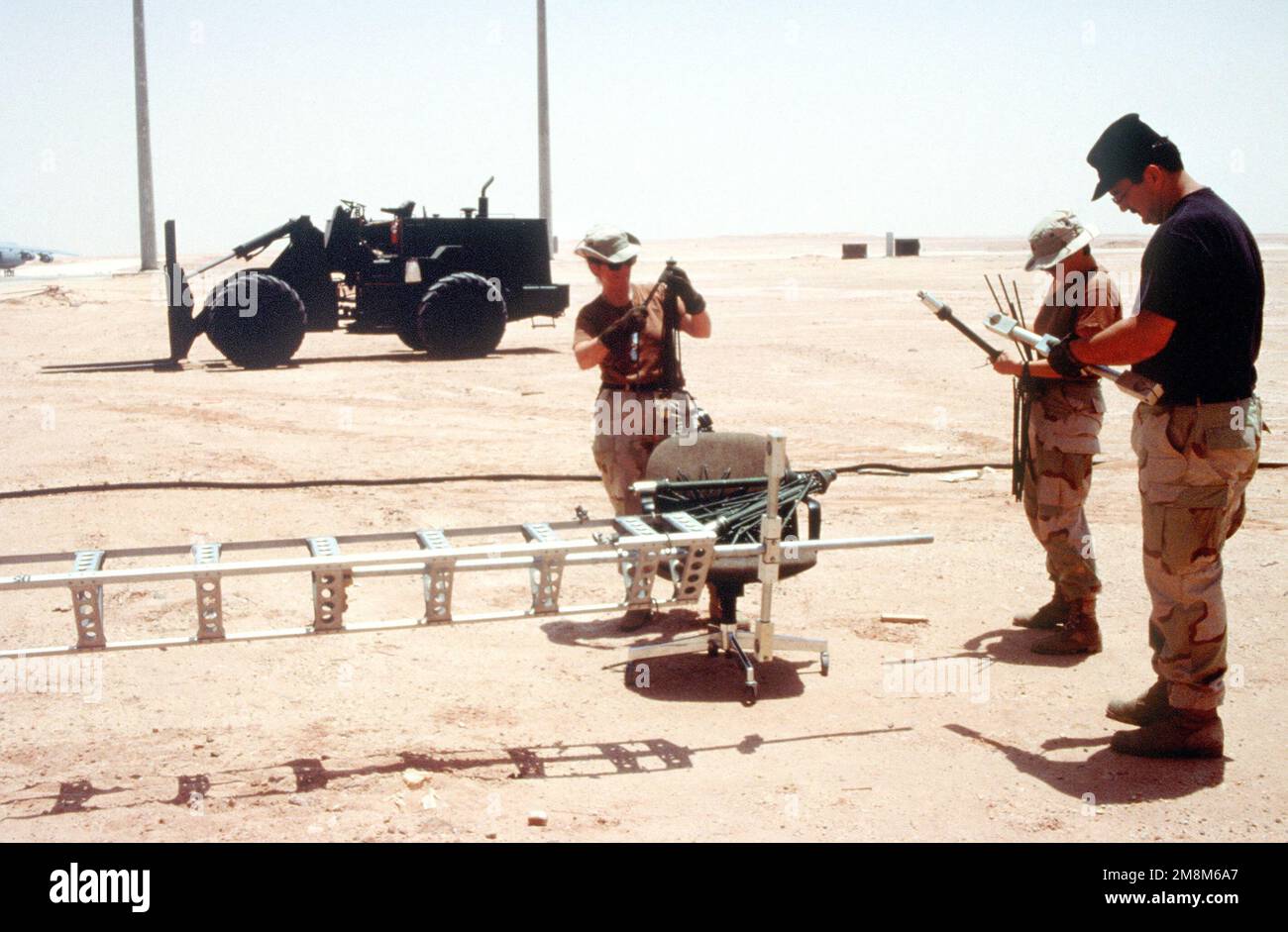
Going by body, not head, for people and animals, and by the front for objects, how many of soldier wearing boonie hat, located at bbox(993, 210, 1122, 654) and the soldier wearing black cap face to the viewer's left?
2

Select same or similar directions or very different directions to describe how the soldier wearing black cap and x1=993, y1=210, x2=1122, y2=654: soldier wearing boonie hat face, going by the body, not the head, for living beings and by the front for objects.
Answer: same or similar directions

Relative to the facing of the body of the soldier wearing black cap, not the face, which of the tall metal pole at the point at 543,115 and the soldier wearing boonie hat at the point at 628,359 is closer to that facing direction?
the soldier wearing boonie hat

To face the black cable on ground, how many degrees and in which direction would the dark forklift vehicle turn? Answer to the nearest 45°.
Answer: approximately 90° to its left

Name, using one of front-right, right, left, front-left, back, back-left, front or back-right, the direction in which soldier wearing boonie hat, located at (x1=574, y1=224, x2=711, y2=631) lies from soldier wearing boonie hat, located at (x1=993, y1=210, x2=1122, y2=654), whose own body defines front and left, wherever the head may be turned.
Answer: front

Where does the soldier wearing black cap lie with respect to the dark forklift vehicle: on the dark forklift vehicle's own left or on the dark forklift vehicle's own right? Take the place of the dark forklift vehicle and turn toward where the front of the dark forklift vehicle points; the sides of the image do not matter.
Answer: on the dark forklift vehicle's own left

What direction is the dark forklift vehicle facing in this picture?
to the viewer's left

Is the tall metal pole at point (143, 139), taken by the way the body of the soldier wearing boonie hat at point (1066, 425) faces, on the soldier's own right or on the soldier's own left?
on the soldier's own right

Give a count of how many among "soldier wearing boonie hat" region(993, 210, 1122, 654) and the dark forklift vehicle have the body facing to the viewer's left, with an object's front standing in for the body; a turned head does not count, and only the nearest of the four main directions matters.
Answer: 2

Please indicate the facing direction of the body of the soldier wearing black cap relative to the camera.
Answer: to the viewer's left

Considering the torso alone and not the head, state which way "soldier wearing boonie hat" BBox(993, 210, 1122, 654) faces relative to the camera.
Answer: to the viewer's left

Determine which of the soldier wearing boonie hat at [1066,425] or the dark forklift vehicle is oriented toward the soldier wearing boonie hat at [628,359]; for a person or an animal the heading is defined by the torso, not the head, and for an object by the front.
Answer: the soldier wearing boonie hat at [1066,425]

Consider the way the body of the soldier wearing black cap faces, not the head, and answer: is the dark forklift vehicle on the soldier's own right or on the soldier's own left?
on the soldier's own right

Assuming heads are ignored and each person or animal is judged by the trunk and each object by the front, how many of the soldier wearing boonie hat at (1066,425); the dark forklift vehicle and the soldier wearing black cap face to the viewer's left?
3
